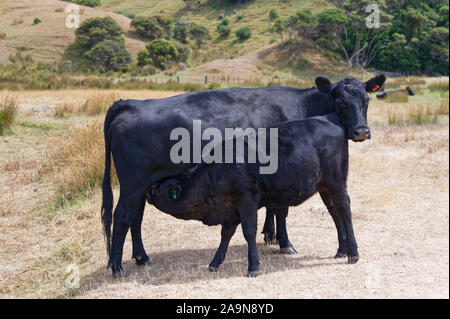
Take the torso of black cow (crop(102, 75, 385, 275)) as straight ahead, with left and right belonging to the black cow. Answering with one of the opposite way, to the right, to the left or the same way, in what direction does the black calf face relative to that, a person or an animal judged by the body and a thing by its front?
the opposite way

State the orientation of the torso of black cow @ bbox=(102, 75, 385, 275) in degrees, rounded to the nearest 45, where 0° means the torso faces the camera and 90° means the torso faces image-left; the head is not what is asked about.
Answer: approximately 270°

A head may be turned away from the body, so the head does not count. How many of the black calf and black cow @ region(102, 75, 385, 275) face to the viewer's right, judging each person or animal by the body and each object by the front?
1

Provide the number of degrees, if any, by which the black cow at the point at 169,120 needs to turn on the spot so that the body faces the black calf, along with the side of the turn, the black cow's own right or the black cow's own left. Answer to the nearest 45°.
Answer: approximately 45° to the black cow's own right

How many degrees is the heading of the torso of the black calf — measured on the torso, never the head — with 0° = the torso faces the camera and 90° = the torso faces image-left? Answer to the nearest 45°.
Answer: approximately 90°

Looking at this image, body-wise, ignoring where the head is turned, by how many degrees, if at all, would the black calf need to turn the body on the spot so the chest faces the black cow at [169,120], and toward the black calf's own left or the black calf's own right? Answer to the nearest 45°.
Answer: approximately 45° to the black calf's own right
